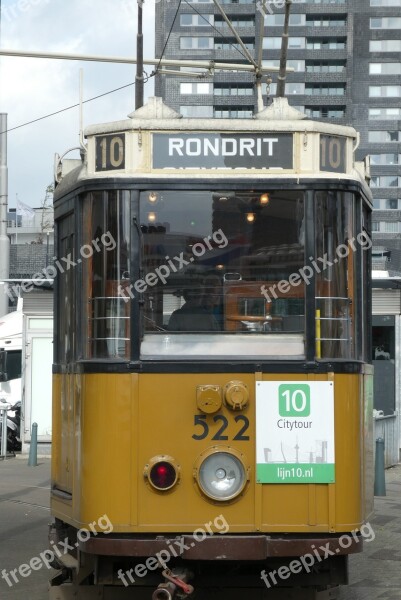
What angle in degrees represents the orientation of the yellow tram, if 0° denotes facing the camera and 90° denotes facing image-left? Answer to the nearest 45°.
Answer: approximately 0°
